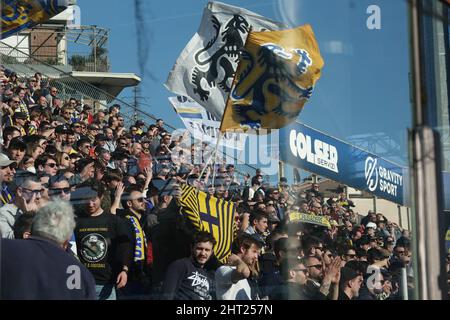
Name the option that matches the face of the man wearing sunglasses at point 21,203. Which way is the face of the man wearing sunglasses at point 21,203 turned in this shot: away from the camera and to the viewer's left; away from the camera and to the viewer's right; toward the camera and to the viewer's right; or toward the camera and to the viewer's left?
toward the camera and to the viewer's right

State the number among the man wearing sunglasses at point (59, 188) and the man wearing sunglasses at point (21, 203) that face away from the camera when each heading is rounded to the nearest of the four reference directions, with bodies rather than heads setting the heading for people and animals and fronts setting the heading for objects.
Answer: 0

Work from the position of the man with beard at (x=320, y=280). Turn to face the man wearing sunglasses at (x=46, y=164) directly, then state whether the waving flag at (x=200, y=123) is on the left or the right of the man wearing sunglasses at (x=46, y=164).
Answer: right

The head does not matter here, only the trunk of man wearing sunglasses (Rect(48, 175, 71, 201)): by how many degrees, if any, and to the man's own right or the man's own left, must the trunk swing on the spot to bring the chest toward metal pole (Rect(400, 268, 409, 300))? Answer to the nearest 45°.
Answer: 0° — they already face it

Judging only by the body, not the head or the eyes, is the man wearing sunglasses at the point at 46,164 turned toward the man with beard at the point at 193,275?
yes

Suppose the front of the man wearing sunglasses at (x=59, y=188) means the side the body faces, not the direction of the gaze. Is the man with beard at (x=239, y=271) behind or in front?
in front

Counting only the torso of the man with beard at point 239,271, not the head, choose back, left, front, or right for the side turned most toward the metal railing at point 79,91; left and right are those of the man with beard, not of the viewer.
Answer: back
